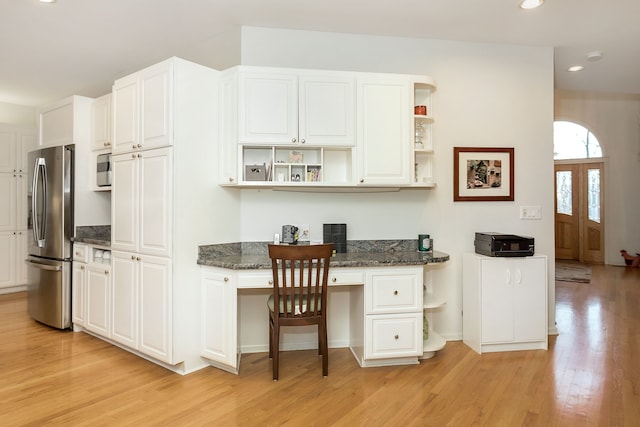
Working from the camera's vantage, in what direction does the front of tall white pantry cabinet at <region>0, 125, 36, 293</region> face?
facing the viewer and to the right of the viewer

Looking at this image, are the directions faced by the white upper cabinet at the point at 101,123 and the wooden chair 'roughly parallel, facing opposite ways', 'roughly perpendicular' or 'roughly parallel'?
roughly parallel, facing opposite ways

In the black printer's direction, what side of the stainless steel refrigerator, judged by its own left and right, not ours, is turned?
left

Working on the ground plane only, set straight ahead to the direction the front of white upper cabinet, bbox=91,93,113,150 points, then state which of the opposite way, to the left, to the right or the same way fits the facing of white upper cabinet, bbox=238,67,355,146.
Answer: the same way

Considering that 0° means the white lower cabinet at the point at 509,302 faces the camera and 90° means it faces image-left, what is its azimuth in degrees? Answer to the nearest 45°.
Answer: approximately 0°

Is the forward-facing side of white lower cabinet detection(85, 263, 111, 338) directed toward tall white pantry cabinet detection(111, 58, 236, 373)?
no

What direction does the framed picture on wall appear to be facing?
toward the camera

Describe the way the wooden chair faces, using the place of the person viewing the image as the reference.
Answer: facing away from the viewer

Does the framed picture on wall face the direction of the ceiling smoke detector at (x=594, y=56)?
no

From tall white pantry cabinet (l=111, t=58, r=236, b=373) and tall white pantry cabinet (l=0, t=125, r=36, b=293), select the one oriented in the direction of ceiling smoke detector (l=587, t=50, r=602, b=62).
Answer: tall white pantry cabinet (l=0, t=125, r=36, b=293)

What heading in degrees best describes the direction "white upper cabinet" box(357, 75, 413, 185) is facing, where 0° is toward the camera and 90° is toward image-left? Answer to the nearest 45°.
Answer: approximately 0°

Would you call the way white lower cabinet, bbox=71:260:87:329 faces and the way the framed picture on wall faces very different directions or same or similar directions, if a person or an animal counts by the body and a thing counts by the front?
same or similar directions

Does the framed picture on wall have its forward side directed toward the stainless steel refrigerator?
no

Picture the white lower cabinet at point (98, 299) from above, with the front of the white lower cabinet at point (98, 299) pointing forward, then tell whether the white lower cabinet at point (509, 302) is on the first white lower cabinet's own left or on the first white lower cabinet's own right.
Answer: on the first white lower cabinet's own left

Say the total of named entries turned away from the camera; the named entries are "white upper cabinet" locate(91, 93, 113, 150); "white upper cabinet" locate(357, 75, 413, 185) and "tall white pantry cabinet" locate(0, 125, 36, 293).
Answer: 0

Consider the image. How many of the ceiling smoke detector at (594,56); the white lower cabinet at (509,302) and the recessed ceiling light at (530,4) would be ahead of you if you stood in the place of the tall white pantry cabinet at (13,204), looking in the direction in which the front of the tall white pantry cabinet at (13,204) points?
3

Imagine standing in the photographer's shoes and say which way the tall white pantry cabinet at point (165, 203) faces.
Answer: facing the viewer and to the left of the viewer
